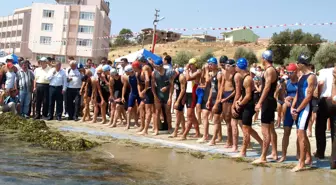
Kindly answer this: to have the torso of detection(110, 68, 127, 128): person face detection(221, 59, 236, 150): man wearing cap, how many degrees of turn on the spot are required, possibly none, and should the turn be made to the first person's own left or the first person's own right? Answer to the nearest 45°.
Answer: approximately 90° to the first person's own left

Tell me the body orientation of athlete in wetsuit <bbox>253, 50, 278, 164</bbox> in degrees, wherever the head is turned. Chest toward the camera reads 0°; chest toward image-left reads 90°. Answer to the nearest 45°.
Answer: approximately 90°

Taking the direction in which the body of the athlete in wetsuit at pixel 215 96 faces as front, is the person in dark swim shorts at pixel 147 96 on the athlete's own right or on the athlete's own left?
on the athlete's own right

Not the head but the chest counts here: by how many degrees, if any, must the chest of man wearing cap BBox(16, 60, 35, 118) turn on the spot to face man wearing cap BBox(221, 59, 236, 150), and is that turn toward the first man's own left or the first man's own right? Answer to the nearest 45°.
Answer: approximately 45° to the first man's own left

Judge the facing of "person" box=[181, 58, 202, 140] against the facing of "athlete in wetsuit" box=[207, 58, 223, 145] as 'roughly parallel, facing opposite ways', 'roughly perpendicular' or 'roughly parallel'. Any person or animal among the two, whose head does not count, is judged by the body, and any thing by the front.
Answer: roughly parallel

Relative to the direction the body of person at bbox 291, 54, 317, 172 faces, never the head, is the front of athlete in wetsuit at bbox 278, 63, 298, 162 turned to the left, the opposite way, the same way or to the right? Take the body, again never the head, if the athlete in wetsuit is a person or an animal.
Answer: the same way

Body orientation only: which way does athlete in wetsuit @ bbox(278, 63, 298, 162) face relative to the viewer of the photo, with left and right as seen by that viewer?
facing the viewer and to the left of the viewer

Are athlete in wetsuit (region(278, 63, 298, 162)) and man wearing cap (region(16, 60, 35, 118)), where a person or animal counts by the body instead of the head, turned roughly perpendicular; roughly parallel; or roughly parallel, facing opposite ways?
roughly perpendicular

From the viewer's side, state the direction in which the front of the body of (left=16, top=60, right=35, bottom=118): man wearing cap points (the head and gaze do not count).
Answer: toward the camera

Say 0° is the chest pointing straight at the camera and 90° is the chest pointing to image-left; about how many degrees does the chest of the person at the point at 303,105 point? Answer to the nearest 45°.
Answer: approximately 45°

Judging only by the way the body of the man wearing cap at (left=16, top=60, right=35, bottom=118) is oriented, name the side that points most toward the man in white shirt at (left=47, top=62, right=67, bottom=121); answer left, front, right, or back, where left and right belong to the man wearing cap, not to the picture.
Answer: left

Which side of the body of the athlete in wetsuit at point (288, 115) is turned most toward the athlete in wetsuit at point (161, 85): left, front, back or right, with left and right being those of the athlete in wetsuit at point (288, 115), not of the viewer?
right

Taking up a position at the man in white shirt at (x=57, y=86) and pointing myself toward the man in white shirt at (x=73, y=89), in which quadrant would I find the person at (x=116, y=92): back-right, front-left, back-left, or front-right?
front-right

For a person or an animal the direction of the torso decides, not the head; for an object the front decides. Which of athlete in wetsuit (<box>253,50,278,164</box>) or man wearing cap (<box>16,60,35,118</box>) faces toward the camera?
the man wearing cap

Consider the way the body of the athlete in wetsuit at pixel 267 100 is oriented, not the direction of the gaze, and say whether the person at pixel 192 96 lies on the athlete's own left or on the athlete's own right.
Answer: on the athlete's own right

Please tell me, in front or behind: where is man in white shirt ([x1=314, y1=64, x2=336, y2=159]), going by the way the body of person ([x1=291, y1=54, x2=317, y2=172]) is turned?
behind

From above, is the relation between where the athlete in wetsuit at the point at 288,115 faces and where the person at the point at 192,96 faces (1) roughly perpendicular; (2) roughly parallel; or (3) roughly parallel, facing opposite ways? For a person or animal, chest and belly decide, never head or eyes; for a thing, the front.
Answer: roughly parallel
